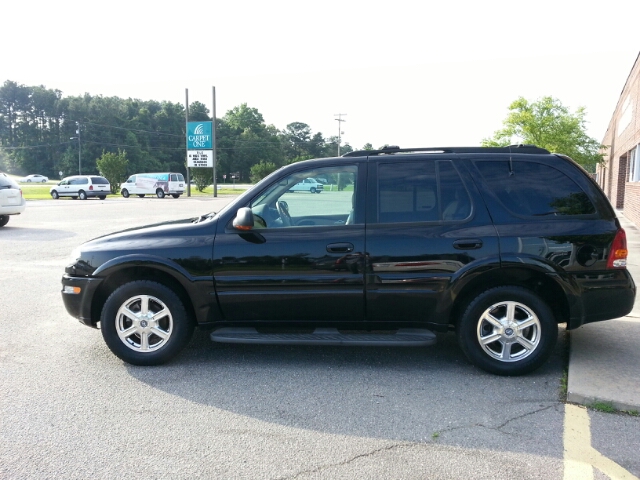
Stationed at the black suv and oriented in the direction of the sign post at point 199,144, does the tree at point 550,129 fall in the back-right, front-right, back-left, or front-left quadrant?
front-right

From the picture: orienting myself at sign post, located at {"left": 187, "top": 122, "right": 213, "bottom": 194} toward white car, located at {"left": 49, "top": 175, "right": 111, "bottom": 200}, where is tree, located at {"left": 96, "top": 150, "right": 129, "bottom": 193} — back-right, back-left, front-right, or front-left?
front-right

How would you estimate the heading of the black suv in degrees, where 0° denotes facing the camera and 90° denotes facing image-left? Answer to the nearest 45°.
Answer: approximately 90°

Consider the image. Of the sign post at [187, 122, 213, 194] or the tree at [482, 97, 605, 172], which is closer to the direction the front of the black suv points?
the sign post

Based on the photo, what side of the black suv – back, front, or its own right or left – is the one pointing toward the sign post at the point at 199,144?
right

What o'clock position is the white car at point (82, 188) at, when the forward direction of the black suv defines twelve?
The white car is roughly at 2 o'clock from the black suv.

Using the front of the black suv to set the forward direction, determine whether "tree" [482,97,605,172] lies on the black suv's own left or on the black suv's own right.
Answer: on the black suv's own right

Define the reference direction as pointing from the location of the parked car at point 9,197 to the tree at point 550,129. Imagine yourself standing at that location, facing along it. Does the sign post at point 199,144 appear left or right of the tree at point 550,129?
left
